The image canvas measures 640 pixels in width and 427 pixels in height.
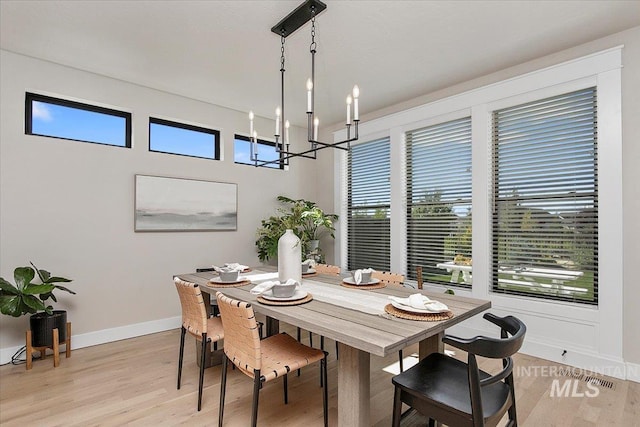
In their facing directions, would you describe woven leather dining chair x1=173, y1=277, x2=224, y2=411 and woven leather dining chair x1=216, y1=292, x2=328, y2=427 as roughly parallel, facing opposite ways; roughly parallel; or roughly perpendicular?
roughly parallel

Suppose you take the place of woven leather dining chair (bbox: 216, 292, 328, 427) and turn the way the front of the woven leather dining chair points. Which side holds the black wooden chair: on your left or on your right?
on your right

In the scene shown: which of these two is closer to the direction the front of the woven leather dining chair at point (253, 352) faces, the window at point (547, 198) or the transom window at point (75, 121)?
the window

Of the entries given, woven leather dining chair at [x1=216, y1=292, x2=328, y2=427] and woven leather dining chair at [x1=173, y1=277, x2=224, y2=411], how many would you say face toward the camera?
0

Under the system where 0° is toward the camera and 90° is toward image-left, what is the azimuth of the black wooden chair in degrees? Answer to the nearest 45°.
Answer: approximately 135°

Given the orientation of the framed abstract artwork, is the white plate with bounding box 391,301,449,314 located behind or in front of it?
in front

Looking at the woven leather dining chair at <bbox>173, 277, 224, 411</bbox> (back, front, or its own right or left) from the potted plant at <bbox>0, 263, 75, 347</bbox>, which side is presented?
left

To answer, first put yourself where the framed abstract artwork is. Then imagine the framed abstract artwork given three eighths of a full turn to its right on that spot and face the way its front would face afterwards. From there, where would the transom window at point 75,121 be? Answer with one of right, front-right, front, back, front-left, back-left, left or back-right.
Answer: front

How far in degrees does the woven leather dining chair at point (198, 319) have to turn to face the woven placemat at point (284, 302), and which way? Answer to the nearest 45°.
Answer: approximately 90° to its right

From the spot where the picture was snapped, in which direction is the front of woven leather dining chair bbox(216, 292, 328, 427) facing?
facing away from the viewer and to the right of the viewer

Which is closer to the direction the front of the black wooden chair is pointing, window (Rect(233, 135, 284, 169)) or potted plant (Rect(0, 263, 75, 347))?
the window

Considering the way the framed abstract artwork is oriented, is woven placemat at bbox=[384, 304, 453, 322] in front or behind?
in front

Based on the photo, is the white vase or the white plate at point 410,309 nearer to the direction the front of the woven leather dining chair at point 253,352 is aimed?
the white vase

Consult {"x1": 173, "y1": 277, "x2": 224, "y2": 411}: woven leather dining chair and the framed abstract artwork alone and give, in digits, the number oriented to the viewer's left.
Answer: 0

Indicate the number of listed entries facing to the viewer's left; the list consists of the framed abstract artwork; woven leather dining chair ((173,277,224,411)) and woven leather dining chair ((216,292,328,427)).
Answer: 0

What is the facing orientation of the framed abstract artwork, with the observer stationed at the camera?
facing the viewer and to the right of the viewer

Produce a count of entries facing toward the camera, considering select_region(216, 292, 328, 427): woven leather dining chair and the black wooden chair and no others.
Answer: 0

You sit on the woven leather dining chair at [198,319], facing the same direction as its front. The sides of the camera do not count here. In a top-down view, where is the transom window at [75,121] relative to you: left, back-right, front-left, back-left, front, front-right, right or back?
left

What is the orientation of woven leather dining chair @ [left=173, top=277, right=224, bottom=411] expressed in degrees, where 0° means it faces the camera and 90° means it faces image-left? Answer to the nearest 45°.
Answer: approximately 225°
